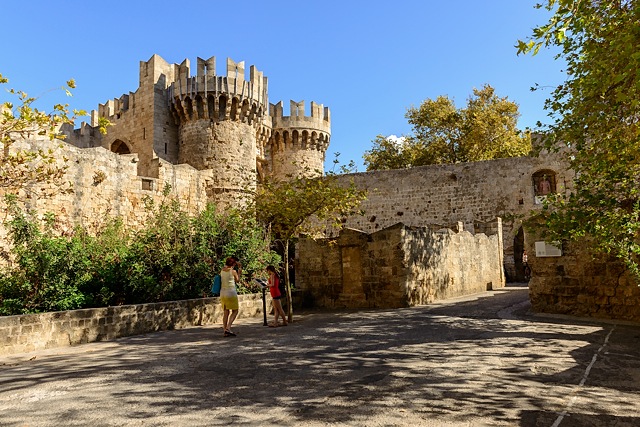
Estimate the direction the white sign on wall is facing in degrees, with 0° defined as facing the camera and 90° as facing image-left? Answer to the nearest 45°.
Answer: approximately 0°

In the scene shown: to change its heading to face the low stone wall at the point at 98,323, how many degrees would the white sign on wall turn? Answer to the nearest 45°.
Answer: approximately 45° to its right

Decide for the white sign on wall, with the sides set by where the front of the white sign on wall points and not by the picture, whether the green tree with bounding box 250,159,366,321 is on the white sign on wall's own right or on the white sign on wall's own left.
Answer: on the white sign on wall's own right

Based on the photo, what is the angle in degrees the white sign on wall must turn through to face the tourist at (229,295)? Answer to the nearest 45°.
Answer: approximately 45° to its right
